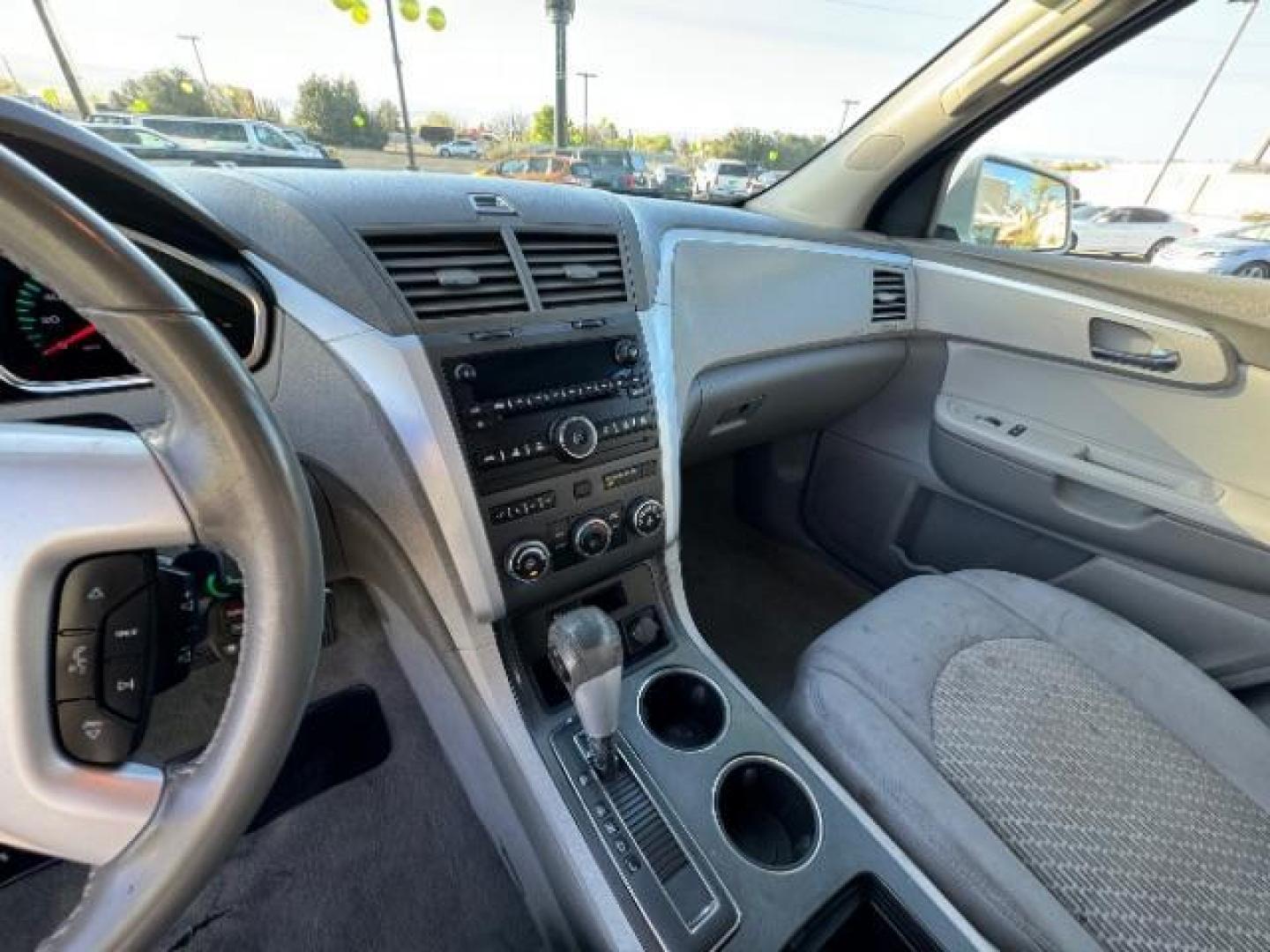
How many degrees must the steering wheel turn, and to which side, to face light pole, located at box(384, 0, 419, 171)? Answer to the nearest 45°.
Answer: approximately 135° to its left

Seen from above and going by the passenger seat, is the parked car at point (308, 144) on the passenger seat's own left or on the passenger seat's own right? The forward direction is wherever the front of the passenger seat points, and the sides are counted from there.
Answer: on the passenger seat's own left

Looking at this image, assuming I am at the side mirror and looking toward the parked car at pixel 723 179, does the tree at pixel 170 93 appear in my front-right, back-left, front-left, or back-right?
front-left

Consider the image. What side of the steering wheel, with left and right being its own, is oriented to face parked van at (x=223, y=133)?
back

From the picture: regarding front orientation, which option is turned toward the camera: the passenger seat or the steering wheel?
the steering wheel

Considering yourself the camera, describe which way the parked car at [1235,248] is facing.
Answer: facing the viewer and to the left of the viewer

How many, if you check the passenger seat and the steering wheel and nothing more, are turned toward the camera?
1

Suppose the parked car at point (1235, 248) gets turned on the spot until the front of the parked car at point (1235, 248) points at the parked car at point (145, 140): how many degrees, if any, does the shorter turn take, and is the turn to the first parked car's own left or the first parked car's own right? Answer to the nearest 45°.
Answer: approximately 45° to the first parked car's own left

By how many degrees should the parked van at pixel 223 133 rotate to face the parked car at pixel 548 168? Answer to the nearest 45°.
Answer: approximately 45° to its left

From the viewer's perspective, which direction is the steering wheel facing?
toward the camera

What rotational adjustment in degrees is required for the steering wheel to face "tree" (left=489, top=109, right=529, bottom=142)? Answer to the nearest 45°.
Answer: approximately 135° to its left

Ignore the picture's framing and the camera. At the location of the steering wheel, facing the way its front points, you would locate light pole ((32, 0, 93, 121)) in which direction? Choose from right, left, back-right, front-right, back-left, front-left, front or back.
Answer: back

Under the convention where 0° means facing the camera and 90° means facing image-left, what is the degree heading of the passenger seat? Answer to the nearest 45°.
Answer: approximately 135°

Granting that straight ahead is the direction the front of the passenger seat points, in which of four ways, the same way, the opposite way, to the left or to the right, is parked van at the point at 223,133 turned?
to the right

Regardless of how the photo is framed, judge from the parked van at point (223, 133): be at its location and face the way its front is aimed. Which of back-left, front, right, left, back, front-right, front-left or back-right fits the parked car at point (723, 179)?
front-left
